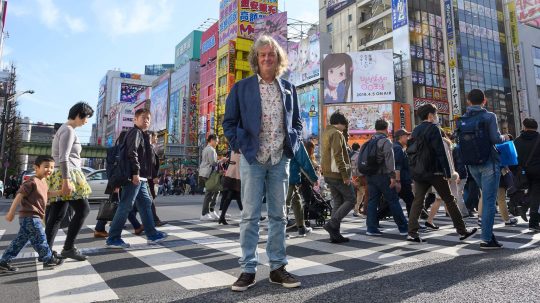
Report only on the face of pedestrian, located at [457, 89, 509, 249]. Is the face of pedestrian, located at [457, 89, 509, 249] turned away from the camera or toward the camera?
away from the camera

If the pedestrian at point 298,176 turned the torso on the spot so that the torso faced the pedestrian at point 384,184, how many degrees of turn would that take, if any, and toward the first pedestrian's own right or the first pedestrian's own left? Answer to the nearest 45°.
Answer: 0° — they already face them

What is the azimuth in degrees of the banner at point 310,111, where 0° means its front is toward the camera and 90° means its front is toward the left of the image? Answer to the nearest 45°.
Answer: approximately 45°

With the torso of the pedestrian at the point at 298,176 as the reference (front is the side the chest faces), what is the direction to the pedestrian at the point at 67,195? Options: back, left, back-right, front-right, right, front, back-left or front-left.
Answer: back-right

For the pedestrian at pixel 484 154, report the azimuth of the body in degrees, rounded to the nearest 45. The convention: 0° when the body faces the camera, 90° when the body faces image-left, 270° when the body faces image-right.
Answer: approximately 225°

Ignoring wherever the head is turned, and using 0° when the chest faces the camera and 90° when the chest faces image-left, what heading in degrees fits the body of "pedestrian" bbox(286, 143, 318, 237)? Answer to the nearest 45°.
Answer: approximately 270°

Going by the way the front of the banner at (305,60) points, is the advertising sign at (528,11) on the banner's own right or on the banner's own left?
on the banner's own left

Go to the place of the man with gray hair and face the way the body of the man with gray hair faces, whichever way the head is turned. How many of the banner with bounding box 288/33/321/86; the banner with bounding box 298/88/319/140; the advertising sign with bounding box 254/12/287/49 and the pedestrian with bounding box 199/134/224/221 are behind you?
4

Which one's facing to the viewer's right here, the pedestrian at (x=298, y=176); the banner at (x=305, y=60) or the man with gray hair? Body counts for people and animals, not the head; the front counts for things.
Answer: the pedestrian
